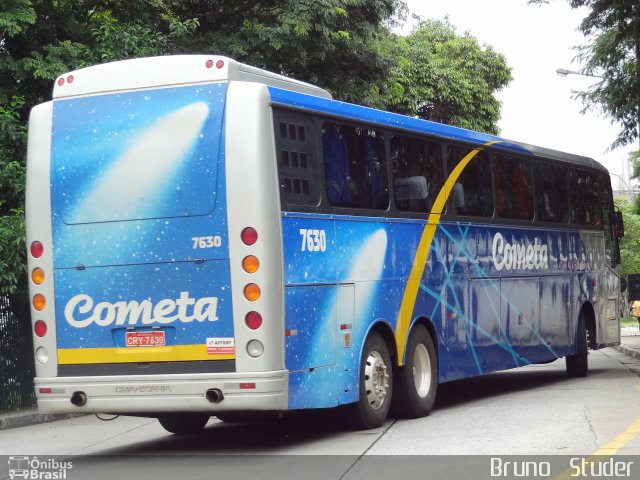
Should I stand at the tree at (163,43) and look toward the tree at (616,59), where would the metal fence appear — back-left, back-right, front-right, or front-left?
back-right

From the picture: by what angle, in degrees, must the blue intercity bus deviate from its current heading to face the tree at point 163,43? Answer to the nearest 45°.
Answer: approximately 45° to its left

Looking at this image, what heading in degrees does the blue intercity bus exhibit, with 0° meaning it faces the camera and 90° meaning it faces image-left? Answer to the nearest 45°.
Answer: approximately 225°

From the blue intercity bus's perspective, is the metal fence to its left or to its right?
on its left

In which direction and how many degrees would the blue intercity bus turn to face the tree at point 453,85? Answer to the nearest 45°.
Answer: approximately 45° to its left

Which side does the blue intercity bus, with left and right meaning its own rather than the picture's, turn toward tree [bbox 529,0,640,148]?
front

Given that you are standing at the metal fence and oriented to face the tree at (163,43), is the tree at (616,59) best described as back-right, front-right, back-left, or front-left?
front-right

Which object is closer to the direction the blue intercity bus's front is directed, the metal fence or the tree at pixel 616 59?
the tree
